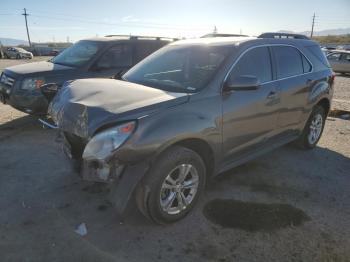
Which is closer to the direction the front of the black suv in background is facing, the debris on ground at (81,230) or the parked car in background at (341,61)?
the debris on ground

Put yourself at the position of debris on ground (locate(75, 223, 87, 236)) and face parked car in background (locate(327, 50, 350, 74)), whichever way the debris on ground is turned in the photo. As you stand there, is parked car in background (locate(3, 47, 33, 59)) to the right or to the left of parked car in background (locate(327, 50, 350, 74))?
left

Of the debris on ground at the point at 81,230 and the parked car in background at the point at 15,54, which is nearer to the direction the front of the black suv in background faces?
the debris on ground

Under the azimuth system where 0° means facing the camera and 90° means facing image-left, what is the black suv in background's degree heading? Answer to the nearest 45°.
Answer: approximately 45°

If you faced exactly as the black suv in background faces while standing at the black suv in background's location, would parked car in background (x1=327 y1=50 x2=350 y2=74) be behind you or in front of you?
behind

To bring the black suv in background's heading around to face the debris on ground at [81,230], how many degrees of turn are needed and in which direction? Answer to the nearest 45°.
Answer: approximately 45° to its left

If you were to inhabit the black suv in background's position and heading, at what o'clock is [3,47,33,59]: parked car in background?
The parked car in background is roughly at 4 o'clock from the black suv in background.
